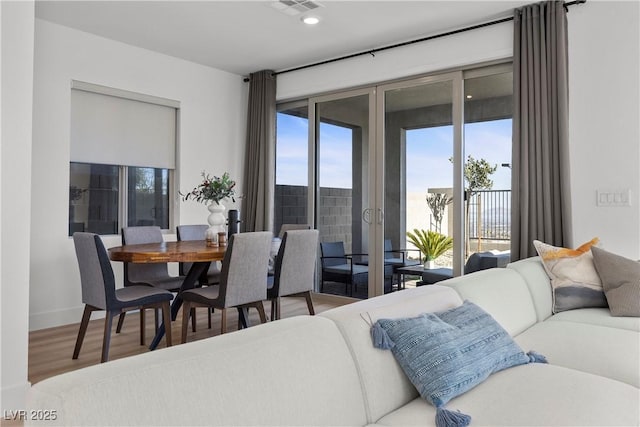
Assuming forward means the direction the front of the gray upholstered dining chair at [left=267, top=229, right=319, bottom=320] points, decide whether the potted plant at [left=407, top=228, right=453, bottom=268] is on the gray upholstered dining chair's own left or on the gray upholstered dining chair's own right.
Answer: on the gray upholstered dining chair's own right

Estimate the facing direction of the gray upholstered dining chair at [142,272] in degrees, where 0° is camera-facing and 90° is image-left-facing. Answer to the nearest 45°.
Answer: approximately 315°

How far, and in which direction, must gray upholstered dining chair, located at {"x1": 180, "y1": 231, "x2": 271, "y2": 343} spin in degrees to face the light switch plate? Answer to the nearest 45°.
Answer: approximately 135° to its right

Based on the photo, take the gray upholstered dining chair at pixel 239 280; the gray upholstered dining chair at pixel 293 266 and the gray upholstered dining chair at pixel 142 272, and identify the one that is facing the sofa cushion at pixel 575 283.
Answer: the gray upholstered dining chair at pixel 142 272

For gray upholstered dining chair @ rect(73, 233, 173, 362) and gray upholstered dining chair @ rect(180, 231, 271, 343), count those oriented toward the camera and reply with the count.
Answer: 0

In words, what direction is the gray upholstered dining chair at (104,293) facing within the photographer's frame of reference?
facing away from the viewer and to the right of the viewer

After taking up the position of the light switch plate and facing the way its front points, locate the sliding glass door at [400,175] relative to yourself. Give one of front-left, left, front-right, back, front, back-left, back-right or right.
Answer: right

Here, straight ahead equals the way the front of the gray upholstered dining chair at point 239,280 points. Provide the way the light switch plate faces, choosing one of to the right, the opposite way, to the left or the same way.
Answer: to the left
